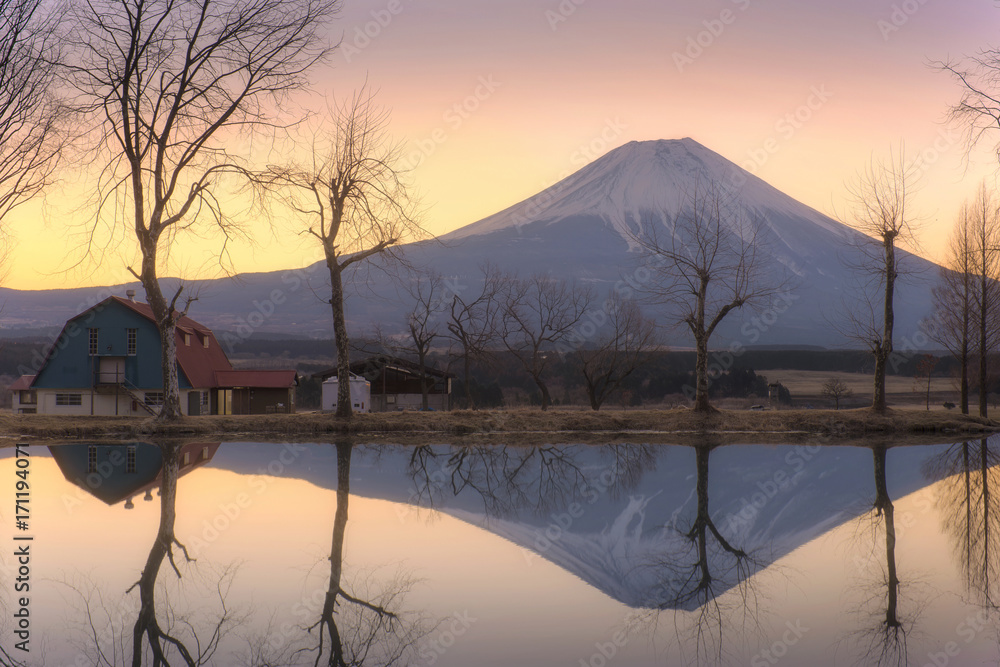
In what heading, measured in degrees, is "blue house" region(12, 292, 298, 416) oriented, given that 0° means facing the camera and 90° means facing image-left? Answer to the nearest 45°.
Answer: approximately 0°

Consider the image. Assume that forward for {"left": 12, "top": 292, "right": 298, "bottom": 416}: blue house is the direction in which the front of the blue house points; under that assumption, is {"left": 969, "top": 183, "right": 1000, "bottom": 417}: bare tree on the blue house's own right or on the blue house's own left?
on the blue house's own left

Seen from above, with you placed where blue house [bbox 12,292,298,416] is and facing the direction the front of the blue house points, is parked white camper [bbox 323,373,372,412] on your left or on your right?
on your left

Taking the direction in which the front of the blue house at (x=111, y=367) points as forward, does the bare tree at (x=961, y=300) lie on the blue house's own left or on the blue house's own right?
on the blue house's own left
